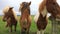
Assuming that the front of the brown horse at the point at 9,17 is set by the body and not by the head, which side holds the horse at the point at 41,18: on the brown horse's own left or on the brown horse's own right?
on the brown horse's own left

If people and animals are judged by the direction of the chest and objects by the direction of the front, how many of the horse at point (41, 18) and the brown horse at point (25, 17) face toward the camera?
2

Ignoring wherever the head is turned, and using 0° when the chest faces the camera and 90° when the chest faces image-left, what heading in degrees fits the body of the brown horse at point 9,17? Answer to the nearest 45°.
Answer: approximately 45°

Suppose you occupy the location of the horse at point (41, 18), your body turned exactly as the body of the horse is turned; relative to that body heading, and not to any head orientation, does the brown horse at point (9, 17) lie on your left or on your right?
on your right

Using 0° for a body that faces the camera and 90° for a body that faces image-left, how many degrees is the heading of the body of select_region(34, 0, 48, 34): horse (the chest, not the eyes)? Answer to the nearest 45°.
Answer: approximately 0°

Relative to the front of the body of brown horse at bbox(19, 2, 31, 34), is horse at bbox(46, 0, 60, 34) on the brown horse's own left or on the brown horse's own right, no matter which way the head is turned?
on the brown horse's own left
